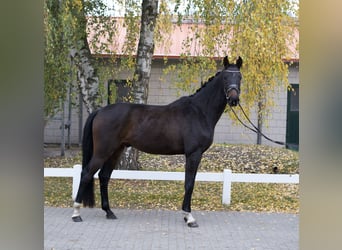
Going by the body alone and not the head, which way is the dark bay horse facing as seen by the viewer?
to the viewer's right

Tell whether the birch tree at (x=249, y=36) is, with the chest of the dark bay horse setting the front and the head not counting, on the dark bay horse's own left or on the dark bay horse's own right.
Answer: on the dark bay horse's own left
